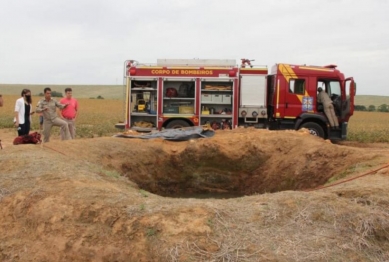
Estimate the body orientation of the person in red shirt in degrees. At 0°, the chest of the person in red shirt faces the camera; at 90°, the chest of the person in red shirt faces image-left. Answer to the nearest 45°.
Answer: approximately 45°

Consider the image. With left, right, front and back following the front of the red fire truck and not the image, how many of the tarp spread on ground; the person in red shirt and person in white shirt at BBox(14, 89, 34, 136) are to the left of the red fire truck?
0

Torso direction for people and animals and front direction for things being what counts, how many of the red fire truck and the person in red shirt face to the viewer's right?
1

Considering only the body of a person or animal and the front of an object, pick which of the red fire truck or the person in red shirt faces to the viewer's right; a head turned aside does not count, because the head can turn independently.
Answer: the red fire truck

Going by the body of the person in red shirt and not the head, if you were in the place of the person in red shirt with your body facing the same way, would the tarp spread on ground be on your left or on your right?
on your left

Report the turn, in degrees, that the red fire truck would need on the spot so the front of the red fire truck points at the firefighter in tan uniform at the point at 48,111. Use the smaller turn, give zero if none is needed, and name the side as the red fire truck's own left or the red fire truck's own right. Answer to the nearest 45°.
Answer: approximately 135° to the red fire truck's own right

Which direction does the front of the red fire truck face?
to the viewer's right

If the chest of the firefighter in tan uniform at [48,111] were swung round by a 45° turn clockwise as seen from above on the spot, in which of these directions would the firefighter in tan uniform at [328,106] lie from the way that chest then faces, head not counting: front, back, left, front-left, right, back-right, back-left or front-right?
left

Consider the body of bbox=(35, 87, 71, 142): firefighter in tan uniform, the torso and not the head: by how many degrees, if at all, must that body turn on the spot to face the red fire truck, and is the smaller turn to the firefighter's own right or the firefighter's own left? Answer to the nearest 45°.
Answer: approximately 45° to the firefighter's own left

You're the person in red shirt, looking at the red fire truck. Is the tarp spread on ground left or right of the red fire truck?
right

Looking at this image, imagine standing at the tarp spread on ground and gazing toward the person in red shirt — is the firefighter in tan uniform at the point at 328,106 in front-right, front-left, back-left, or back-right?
back-right

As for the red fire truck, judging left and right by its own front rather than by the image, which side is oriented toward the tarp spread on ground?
right

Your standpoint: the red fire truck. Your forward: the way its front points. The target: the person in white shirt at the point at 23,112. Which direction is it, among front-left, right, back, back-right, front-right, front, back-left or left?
back-right

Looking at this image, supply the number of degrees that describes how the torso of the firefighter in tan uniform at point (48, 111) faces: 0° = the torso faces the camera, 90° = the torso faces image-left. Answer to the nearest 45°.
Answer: approximately 315°
